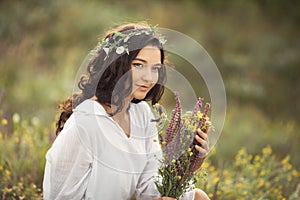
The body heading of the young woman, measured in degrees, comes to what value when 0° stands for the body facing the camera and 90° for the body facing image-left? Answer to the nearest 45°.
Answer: approximately 315°

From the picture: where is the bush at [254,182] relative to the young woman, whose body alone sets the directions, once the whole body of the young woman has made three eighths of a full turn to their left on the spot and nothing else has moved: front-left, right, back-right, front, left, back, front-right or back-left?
front-right

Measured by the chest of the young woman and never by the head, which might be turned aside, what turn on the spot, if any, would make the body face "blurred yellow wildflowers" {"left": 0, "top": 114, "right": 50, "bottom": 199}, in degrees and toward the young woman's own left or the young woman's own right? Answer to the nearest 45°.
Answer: approximately 180°
